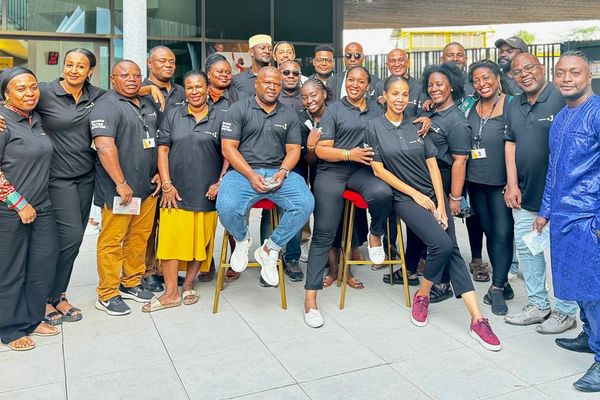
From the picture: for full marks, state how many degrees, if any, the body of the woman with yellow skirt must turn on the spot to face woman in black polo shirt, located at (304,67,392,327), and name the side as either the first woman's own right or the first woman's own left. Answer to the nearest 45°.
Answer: approximately 90° to the first woman's own left

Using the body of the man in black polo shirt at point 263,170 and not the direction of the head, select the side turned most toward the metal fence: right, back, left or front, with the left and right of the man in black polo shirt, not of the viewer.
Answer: back

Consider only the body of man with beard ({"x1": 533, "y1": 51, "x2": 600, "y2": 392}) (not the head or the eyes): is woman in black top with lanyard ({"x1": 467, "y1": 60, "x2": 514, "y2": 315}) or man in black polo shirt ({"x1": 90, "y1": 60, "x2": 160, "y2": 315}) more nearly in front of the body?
the man in black polo shirt

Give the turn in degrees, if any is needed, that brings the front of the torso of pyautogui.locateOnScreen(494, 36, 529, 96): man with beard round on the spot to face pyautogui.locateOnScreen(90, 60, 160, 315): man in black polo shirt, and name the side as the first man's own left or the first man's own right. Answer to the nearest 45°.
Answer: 0° — they already face them

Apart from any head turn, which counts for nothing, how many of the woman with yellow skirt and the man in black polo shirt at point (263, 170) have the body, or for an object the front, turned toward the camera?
2

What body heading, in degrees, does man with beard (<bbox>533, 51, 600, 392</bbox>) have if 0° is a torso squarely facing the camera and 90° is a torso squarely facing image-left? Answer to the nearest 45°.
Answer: approximately 45°

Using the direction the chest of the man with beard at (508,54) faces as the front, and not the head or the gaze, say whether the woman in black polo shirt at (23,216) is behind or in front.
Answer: in front
